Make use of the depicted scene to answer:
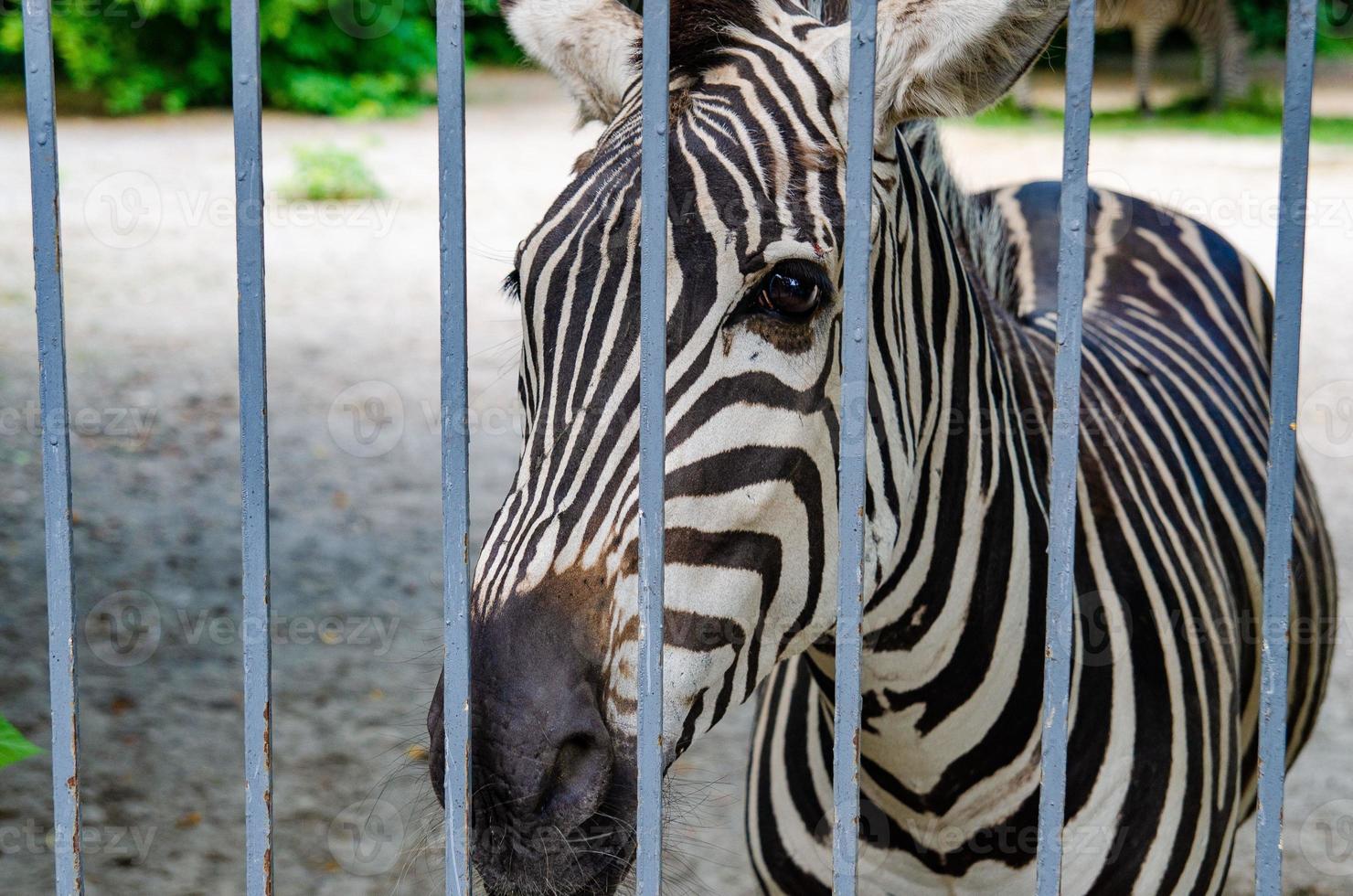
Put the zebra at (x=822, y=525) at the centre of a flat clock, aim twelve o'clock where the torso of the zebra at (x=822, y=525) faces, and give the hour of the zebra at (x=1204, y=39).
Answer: the zebra at (x=1204, y=39) is roughly at 5 o'clock from the zebra at (x=822, y=525).
